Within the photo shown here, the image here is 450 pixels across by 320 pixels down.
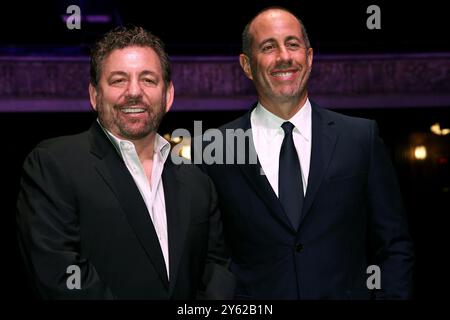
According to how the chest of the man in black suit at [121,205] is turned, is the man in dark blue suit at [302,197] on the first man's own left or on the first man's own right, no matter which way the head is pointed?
on the first man's own left

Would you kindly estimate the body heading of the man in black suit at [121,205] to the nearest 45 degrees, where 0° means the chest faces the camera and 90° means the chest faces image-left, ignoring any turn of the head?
approximately 315°

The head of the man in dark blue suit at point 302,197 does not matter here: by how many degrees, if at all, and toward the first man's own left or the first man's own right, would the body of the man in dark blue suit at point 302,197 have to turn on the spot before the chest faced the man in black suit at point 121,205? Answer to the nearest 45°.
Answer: approximately 45° to the first man's own right

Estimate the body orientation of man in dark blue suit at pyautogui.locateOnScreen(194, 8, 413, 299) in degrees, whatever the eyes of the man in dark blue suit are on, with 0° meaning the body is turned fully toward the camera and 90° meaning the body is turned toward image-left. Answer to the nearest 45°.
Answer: approximately 0°
